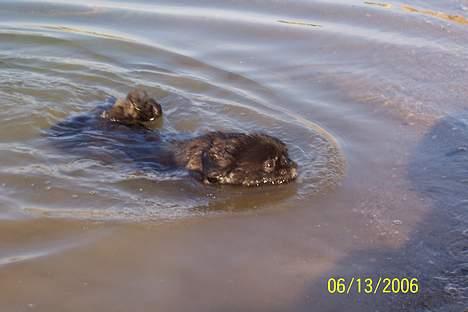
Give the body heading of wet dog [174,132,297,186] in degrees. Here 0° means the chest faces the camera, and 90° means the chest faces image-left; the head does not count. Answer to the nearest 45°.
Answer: approximately 270°
